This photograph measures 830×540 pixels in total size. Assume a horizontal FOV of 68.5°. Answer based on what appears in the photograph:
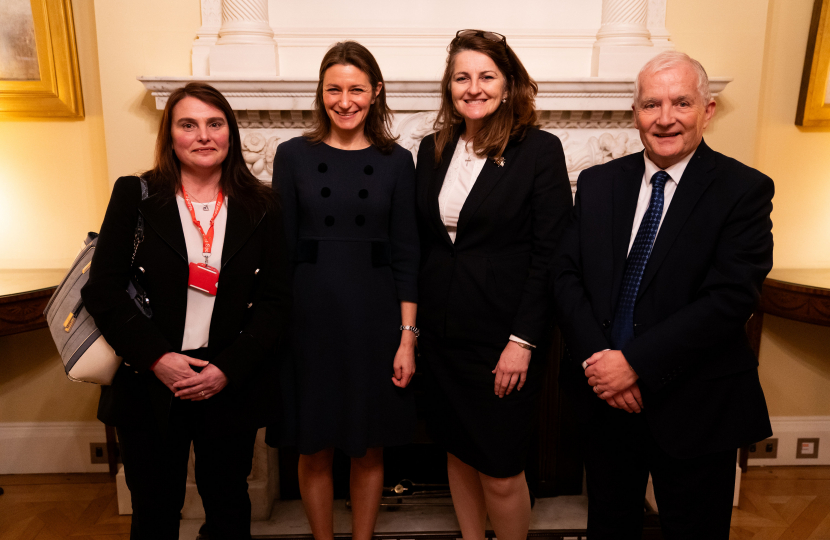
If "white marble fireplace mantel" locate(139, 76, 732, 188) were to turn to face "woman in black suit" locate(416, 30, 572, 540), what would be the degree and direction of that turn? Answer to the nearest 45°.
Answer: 0° — it already faces them

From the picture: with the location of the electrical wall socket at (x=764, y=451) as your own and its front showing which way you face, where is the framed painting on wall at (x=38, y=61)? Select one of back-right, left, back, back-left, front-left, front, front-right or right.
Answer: front-right

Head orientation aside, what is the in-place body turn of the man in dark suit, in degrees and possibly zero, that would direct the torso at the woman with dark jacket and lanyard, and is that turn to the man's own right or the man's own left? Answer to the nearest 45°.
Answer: approximately 45° to the man's own right

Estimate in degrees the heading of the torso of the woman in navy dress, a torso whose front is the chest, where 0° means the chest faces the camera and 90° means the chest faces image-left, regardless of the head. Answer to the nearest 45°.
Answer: approximately 0°

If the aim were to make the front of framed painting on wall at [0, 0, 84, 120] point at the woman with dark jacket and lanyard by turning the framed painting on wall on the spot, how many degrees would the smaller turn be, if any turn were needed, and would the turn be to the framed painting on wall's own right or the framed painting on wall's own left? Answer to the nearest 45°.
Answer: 0° — it already faces them

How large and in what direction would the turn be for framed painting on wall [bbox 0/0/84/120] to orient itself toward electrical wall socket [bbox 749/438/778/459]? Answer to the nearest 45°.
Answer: approximately 45° to its left

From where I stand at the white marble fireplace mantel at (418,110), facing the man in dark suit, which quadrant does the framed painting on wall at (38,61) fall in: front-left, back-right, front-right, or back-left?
back-right

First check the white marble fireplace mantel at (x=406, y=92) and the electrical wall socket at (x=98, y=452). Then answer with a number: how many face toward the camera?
2

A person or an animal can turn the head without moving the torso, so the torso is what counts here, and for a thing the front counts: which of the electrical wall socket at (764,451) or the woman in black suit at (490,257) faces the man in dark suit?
the electrical wall socket
